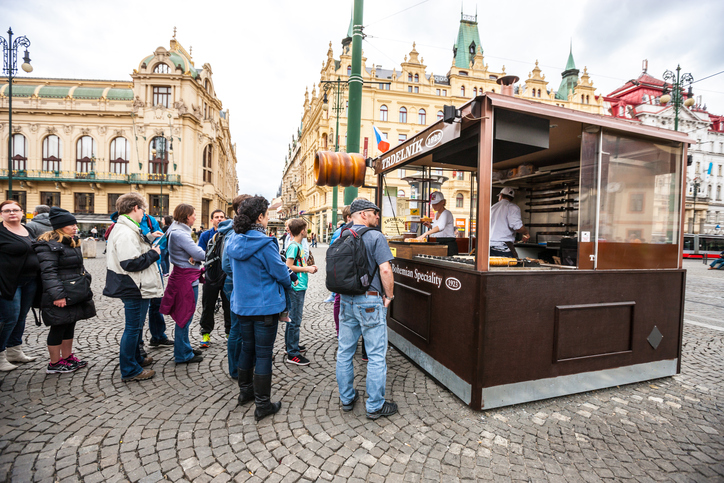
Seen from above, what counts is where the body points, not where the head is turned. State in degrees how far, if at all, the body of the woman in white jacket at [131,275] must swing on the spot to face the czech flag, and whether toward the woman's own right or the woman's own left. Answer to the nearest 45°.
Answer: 0° — they already face it

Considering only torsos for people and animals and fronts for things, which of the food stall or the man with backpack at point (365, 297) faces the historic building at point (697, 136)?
the man with backpack

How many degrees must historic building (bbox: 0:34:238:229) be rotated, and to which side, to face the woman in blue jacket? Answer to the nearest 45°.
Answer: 0° — it already faces them

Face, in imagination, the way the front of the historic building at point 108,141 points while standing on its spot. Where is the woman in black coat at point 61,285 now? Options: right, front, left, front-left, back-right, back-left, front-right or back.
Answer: front

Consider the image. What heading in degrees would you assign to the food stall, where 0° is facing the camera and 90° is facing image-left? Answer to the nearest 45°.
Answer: approximately 45°

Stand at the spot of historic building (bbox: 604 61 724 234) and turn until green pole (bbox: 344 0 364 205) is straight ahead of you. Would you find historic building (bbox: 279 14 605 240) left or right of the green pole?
right

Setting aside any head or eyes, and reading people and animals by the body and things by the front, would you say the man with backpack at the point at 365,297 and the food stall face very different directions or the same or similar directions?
very different directions

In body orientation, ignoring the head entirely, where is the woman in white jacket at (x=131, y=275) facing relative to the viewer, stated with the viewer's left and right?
facing to the right of the viewer

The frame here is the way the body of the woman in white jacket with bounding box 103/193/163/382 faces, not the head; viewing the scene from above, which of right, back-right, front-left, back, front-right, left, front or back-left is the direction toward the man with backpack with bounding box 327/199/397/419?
front-right

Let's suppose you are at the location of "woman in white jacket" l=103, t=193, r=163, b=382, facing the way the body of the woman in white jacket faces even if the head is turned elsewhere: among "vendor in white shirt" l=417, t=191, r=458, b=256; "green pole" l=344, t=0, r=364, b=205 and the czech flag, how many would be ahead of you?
3

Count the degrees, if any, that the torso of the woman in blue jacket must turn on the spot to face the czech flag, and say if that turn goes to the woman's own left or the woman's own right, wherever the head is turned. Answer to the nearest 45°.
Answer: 0° — they already face it

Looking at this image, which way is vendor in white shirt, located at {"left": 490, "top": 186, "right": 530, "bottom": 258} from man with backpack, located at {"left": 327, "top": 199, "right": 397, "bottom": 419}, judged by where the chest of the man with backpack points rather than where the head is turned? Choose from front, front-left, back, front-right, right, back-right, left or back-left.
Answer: front

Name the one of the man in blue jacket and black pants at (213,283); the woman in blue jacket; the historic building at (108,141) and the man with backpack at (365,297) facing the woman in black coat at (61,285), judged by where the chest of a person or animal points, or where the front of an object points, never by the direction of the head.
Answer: the historic building

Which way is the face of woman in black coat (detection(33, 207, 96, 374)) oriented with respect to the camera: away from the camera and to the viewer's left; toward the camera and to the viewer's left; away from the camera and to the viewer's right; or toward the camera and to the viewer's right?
toward the camera and to the viewer's right

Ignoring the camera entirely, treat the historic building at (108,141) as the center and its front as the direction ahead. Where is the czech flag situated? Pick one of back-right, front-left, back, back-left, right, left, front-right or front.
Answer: front

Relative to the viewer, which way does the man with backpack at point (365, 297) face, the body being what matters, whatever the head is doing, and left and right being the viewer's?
facing away from the viewer and to the right of the viewer

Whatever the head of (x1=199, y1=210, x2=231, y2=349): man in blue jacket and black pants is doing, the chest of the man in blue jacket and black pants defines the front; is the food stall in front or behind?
in front

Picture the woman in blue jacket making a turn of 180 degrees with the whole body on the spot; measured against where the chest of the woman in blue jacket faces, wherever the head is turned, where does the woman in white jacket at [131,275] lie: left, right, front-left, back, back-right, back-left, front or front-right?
right

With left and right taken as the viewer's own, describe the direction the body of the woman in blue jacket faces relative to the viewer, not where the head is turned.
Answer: facing away from the viewer and to the right of the viewer

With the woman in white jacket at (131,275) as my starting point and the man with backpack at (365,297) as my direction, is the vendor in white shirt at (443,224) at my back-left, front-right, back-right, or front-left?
front-left

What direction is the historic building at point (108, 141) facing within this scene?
toward the camera
